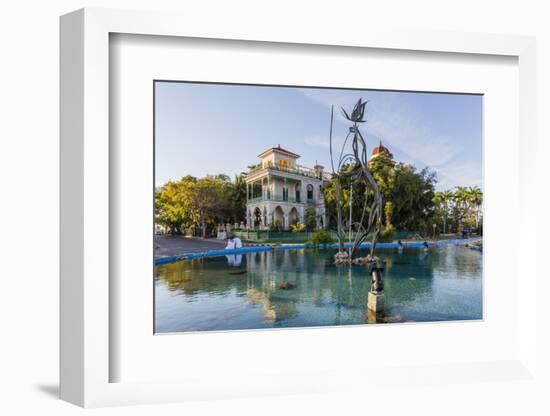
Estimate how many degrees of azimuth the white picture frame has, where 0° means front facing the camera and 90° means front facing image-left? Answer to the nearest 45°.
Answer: approximately 315°
